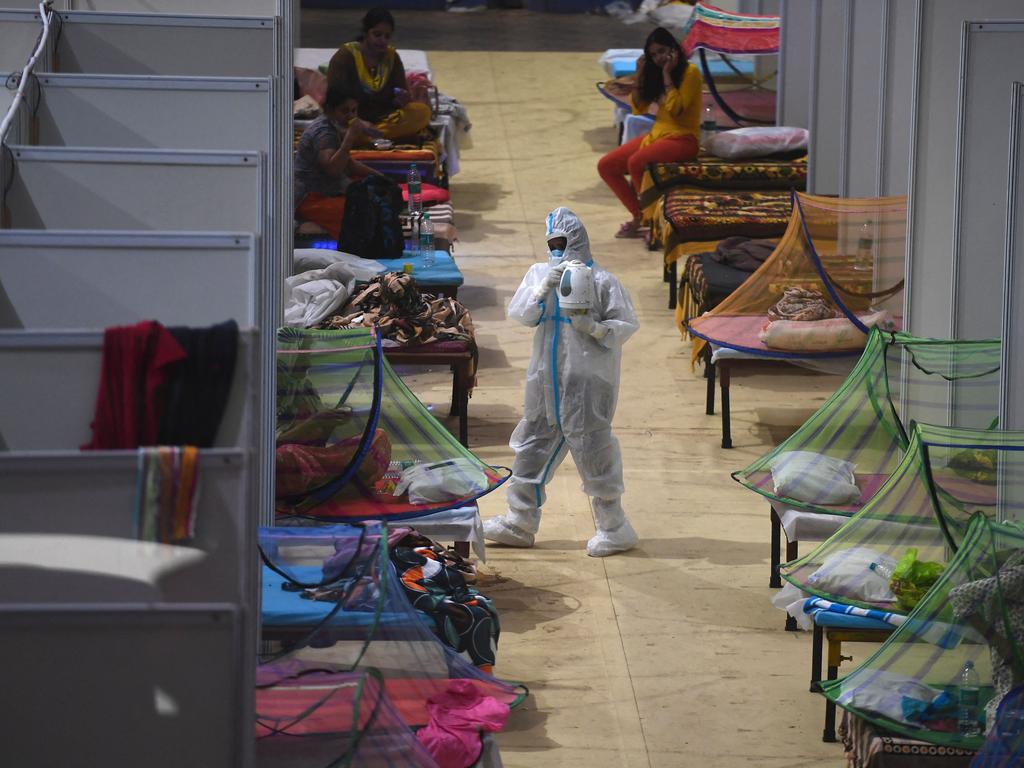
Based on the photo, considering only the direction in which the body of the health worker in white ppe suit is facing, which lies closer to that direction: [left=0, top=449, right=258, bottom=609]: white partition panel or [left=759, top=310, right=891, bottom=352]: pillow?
the white partition panel

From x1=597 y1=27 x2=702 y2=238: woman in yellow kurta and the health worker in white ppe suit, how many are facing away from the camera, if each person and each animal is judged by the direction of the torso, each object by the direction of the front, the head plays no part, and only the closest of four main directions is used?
0

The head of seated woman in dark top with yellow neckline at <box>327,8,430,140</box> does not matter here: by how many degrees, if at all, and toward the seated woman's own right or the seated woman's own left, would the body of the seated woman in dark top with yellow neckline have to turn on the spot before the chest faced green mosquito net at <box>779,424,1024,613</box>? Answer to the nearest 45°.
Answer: approximately 45° to the seated woman's own right

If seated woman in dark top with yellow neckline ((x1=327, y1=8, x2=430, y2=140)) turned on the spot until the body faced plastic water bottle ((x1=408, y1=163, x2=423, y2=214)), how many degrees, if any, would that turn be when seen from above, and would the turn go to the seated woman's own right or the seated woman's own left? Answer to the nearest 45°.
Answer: approximately 45° to the seated woman's own right

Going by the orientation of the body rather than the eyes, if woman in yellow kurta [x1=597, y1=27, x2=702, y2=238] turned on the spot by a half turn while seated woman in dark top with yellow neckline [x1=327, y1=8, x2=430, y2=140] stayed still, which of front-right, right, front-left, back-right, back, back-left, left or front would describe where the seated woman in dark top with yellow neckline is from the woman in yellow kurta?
back-left

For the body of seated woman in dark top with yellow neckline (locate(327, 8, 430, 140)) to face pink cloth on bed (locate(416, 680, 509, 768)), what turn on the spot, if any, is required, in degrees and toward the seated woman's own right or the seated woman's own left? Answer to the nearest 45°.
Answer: approximately 45° to the seated woman's own right

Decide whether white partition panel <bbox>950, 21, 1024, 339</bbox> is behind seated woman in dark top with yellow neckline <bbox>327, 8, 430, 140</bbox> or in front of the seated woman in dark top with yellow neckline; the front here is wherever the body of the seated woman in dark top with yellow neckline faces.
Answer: in front

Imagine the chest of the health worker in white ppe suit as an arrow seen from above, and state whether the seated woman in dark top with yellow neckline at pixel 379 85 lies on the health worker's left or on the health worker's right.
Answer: on the health worker's right

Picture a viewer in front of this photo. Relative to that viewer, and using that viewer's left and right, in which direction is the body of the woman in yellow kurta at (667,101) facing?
facing the viewer and to the left of the viewer
